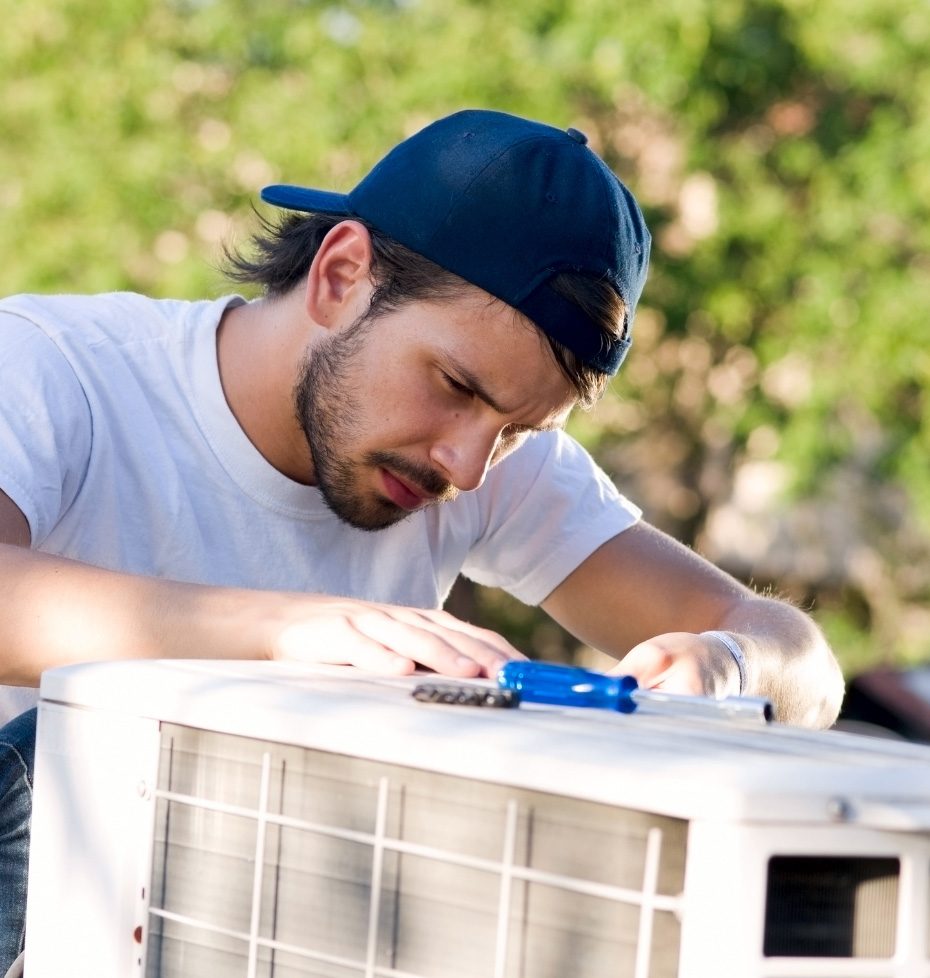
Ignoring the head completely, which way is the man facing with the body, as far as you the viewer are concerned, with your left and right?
facing the viewer and to the right of the viewer

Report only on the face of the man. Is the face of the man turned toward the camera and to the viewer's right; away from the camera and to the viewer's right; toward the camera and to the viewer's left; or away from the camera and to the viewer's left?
toward the camera and to the viewer's right

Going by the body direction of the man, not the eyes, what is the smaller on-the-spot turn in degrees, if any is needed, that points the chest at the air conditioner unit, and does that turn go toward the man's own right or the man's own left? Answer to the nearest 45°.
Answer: approximately 45° to the man's own right

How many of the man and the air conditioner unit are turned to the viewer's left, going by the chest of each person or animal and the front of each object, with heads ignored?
0
